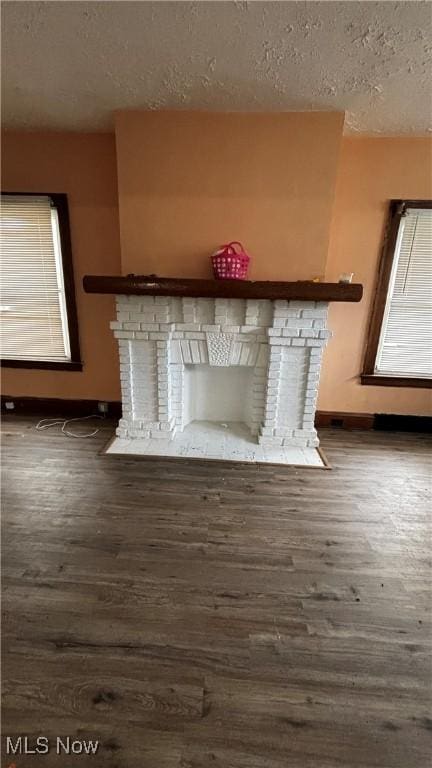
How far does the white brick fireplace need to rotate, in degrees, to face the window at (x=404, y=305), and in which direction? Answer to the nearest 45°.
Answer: approximately 90° to its left

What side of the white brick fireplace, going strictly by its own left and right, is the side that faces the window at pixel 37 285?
right

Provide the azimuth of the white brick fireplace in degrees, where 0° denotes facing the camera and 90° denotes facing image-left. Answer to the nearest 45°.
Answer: approximately 0°
